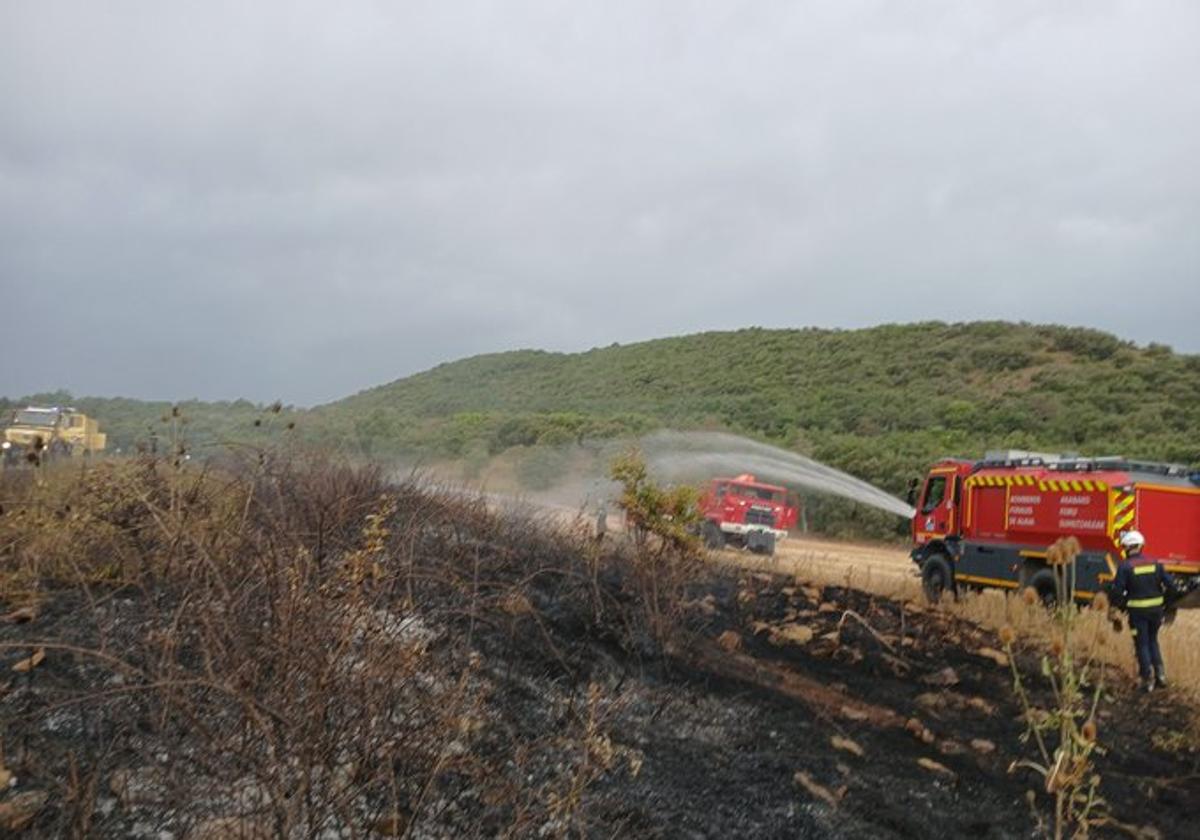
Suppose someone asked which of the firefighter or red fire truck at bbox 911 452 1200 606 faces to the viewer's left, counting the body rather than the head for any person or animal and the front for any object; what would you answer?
the red fire truck

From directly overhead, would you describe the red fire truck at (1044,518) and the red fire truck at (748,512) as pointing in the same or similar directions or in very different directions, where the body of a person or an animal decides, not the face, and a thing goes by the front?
very different directions

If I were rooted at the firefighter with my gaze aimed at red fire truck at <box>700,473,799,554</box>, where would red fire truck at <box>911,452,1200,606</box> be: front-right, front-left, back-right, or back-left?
front-right

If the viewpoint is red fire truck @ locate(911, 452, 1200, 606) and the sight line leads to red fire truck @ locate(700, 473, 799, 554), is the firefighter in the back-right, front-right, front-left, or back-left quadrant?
back-left

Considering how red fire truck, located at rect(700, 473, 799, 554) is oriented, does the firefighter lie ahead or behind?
ahead

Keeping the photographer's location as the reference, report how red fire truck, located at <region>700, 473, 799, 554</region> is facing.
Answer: facing the viewer and to the right of the viewer

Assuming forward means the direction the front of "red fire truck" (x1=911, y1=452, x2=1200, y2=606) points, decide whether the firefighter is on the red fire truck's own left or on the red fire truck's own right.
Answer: on the red fire truck's own left

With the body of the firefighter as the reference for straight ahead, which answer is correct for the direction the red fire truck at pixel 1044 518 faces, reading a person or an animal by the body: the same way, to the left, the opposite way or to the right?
to the left

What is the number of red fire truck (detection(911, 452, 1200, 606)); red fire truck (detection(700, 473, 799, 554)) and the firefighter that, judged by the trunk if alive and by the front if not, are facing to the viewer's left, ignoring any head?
1

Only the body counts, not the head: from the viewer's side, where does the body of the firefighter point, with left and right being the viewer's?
facing away from the viewer

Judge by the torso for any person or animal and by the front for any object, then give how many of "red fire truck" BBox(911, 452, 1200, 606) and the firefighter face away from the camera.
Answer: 1

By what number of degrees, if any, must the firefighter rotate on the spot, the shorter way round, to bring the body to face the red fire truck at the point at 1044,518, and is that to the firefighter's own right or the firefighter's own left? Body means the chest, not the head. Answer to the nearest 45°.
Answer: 0° — they already face it

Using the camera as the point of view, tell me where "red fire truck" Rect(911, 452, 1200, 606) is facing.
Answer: facing to the left of the viewer

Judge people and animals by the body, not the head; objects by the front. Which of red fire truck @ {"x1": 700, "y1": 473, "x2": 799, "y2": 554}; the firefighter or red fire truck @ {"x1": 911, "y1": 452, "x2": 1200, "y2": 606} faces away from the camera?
the firefighter

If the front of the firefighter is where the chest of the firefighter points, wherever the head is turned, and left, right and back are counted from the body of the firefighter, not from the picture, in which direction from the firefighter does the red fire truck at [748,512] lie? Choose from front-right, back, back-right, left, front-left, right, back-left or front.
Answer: front-left

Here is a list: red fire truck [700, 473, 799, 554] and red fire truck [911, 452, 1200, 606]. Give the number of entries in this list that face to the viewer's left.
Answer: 1
